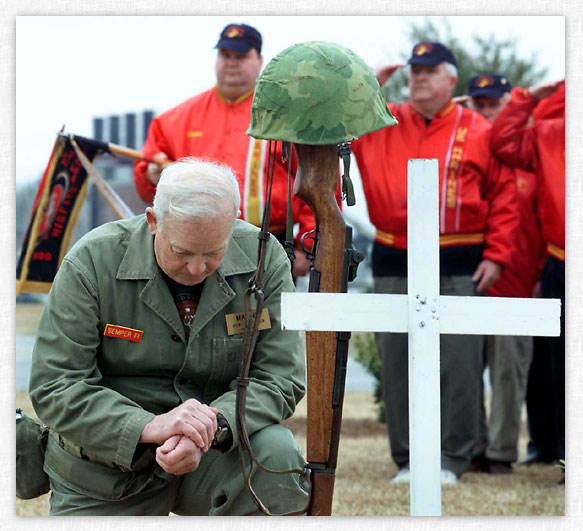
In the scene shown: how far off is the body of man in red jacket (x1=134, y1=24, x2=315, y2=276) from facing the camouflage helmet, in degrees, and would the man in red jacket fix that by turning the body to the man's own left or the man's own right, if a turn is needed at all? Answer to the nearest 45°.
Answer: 0° — they already face it

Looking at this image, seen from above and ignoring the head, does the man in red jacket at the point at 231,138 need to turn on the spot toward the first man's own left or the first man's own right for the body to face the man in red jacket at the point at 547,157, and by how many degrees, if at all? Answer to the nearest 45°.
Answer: approximately 90° to the first man's own left

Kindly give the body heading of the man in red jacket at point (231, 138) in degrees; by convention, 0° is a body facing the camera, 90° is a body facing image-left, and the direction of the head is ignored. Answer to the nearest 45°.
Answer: approximately 0°

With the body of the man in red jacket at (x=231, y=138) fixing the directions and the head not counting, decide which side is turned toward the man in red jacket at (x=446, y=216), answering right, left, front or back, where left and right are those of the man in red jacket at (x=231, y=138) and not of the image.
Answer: left

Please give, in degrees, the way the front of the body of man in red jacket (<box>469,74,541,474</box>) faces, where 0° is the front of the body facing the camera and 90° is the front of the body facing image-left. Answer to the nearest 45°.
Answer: approximately 45°
